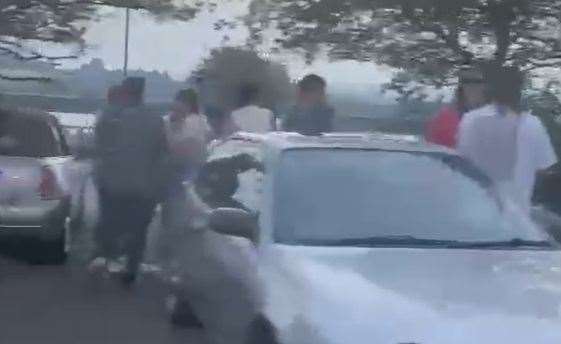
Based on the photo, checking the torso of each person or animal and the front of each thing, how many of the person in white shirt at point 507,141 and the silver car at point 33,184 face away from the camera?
2

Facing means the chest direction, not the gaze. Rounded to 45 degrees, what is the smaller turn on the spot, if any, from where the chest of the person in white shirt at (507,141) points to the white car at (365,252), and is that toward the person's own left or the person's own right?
approximately 180°

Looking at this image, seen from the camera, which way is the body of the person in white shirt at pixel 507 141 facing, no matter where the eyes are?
away from the camera

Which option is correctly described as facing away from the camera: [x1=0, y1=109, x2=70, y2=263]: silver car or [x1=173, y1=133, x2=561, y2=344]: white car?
the silver car

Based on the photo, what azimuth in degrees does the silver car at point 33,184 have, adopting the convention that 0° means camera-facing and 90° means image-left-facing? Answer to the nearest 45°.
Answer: approximately 180°

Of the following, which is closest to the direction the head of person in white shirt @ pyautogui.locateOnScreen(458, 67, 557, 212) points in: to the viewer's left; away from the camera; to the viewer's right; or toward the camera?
away from the camera
